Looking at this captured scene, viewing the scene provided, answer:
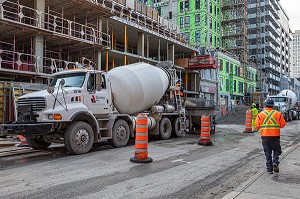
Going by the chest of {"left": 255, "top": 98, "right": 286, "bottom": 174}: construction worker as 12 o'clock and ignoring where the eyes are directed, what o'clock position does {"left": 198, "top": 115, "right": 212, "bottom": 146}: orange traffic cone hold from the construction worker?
The orange traffic cone is roughly at 11 o'clock from the construction worker.

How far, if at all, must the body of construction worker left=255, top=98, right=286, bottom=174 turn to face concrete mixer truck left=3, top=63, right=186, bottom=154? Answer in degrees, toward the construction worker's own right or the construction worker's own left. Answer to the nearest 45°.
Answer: approximately 90° to the construction worker's own left

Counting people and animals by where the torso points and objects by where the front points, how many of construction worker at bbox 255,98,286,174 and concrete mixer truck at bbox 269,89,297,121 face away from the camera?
1

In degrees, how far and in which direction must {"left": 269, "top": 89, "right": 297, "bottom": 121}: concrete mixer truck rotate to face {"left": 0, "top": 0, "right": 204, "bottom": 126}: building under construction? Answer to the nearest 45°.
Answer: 0° — it already faces it

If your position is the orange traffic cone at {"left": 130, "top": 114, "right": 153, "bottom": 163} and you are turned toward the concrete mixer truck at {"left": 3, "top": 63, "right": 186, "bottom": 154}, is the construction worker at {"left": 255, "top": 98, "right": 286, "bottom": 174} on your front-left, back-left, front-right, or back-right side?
back-right

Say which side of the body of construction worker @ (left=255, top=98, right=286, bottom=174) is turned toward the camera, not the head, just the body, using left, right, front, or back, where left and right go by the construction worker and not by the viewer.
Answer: back

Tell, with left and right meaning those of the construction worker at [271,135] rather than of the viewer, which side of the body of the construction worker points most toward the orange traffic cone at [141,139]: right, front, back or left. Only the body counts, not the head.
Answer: left

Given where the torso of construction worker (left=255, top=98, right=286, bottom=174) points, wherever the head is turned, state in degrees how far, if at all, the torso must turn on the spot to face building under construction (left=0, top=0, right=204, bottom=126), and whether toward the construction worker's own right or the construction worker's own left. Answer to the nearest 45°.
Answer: approximately 45° to the construction worker's own left

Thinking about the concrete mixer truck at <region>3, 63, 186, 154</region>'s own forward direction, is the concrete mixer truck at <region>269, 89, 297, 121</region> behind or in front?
behind

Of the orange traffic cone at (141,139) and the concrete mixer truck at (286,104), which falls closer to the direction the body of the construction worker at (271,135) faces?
the concrete mixer truck
